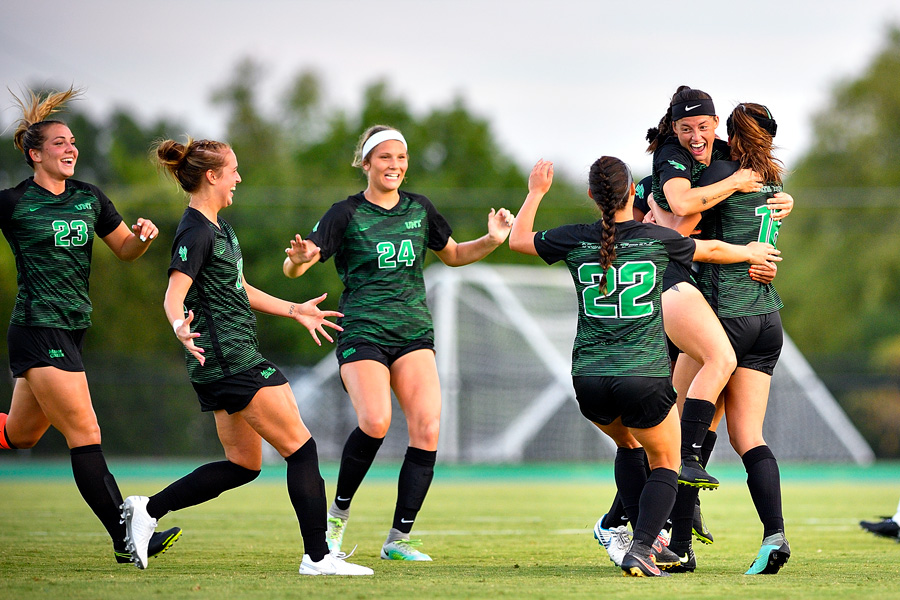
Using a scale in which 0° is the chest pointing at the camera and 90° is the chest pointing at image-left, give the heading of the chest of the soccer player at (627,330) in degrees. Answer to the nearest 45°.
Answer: approximately 180°

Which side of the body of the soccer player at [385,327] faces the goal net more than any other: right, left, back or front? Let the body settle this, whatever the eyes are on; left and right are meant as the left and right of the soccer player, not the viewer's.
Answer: back

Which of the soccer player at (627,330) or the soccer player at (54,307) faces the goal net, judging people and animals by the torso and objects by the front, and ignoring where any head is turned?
the soccer player at (627,330)

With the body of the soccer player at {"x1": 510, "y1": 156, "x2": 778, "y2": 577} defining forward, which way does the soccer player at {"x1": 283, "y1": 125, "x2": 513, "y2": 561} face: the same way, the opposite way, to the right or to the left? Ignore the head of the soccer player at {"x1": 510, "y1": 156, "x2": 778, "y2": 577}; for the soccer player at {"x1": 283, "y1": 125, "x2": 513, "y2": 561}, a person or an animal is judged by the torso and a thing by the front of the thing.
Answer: the opposite way

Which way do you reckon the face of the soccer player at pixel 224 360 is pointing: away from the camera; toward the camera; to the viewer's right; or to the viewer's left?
to the viewer's right

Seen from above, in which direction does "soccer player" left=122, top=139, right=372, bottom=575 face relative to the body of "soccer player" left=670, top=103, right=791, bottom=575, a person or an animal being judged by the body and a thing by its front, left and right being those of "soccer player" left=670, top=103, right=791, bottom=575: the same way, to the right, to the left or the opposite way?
to the right

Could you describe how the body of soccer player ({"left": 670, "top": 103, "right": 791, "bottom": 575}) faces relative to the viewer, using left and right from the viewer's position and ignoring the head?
facing away from the viewer and to the left of the viewer

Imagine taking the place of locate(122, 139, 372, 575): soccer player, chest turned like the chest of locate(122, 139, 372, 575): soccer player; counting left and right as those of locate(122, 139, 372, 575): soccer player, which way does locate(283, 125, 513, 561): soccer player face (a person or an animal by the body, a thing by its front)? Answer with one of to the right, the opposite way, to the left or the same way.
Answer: to the right

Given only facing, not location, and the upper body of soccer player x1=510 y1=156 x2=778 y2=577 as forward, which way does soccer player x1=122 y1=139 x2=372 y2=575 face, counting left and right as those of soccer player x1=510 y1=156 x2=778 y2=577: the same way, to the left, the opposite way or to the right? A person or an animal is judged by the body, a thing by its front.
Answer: to the right

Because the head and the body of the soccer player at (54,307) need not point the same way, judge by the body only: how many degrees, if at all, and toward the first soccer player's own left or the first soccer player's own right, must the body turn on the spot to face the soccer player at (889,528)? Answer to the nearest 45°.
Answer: approximately 45° to the first soccer player's own left

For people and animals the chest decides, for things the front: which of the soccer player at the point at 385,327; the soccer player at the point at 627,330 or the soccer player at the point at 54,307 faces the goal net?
the soccer player at the point at 627,330
